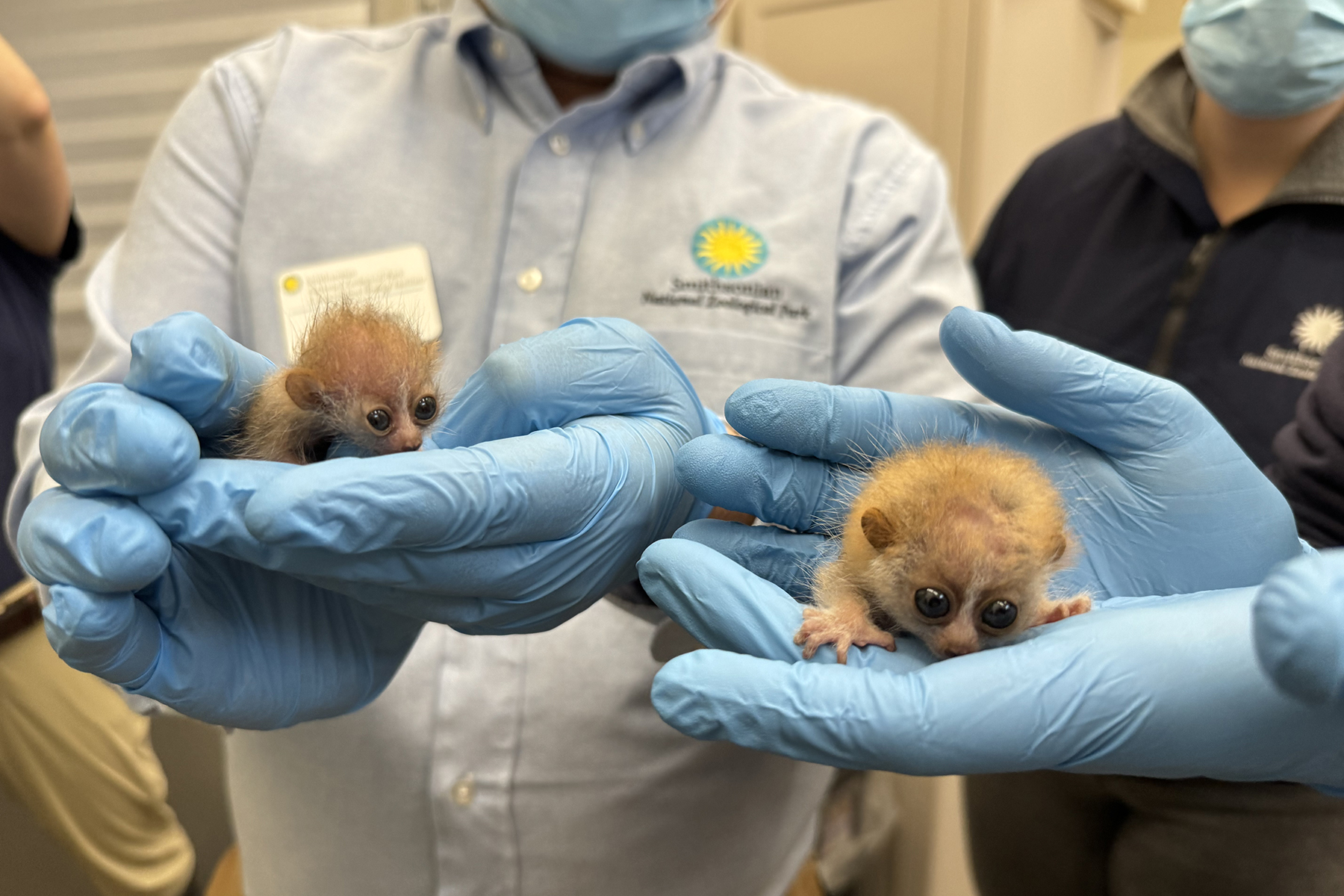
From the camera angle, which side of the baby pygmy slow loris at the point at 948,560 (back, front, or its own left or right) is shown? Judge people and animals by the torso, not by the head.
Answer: front
